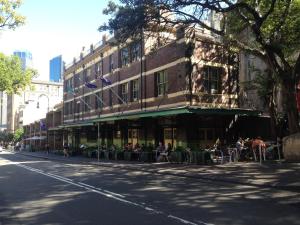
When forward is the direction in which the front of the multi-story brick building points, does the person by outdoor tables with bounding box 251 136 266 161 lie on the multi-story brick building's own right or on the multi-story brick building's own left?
on the multi-story brick building's own left

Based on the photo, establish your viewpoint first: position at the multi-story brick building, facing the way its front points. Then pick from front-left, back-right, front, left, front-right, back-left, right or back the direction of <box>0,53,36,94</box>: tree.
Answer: right

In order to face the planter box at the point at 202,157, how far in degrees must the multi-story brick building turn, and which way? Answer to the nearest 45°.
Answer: approximately 45° to its left

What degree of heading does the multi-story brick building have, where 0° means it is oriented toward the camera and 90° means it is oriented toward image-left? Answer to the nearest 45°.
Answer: approximately 45°

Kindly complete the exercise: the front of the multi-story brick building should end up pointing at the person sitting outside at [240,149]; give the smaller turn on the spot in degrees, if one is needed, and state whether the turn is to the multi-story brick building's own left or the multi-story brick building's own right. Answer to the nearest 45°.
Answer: approximately 90° to the multi-story brick building's own left
